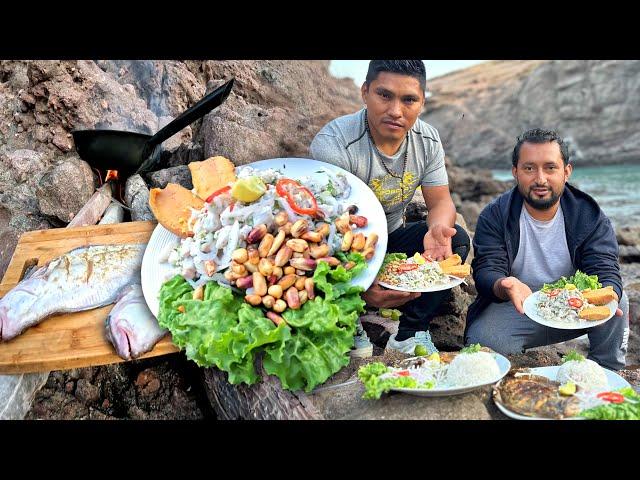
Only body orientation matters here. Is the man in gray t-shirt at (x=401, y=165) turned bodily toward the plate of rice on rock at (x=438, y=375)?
yes

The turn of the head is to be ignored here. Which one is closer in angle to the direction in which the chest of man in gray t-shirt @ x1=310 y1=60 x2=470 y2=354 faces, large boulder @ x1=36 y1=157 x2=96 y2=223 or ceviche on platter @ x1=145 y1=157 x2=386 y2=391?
the ceviche on platter

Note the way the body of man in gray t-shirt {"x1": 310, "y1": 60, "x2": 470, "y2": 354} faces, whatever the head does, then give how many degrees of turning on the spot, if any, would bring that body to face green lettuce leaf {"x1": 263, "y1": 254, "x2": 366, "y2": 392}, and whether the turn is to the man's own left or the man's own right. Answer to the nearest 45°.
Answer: approximately 45° to the man's own right

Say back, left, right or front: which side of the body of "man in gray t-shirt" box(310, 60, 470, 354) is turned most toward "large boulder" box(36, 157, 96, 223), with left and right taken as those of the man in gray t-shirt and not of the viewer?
right

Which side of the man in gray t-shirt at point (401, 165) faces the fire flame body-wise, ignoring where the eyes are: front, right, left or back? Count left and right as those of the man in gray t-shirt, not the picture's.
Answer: right

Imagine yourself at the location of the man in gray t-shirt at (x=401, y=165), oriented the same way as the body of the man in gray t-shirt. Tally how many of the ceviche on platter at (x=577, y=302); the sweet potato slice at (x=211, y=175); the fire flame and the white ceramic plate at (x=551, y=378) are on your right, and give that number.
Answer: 2

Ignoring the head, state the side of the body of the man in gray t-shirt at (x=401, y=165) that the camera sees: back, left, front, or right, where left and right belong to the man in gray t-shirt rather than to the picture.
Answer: front

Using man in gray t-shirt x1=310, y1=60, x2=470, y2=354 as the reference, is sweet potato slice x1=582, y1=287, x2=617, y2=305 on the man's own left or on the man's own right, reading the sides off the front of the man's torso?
on the man's own left

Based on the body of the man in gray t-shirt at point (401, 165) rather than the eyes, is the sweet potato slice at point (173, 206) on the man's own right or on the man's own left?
on the man's own right

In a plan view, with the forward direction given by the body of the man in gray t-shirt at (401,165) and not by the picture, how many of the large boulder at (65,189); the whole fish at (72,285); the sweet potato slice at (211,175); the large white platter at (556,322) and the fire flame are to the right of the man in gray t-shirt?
4

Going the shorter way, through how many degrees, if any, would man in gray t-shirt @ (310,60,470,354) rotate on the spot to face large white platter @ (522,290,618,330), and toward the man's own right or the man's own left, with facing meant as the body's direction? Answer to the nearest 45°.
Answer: approximately 45° to the man's own left

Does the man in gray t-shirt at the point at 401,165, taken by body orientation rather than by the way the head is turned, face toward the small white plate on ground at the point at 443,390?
yes

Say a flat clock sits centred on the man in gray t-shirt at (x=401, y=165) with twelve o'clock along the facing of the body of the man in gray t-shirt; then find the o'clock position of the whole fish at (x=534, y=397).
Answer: The whole fish is roughly at 11 o'clock from the man in gray t-shirt.

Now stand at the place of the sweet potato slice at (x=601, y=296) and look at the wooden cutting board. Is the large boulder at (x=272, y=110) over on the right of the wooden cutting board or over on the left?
right

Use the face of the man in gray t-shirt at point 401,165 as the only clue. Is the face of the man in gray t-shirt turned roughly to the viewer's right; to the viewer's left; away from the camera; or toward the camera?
toward the camera

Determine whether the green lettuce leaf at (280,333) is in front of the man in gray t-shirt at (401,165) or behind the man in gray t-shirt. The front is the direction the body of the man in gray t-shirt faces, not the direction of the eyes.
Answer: in front

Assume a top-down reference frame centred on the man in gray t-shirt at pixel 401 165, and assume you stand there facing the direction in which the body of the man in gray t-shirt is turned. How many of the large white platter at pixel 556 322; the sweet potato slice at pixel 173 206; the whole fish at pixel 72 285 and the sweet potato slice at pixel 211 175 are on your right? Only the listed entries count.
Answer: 3
